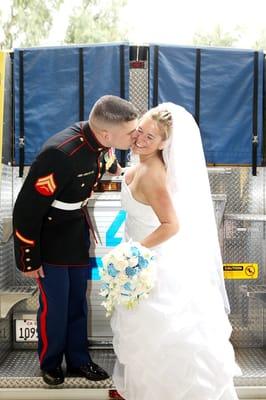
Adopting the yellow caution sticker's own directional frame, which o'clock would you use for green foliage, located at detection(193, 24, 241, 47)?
The green foliage is roughly at 6 o'clock from the yellow caution sticker.

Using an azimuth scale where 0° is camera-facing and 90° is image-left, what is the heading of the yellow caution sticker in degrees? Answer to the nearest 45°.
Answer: approximately 0°

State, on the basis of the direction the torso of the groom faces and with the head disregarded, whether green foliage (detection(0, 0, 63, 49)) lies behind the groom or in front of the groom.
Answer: behind

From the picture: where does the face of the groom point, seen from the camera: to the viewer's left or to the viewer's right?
to the viewer's right

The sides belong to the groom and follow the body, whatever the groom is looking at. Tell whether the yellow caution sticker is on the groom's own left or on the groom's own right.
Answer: on the groom's own left
